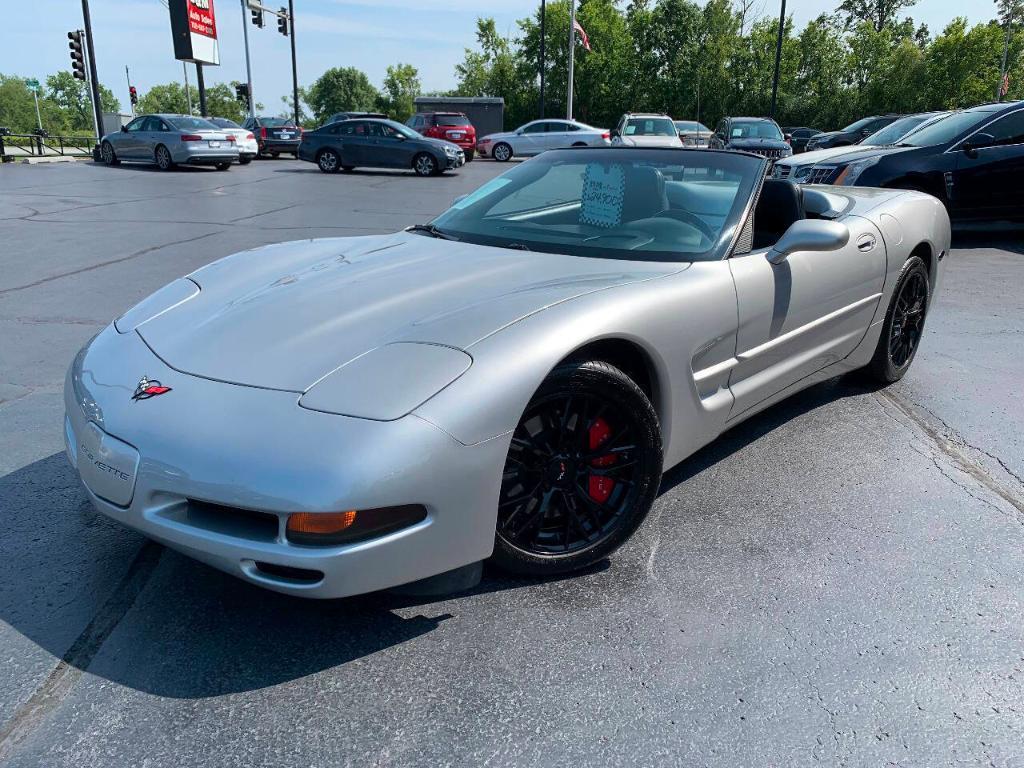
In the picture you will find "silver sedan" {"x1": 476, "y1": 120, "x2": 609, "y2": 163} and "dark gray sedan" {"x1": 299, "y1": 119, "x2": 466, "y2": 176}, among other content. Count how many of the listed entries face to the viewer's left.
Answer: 1

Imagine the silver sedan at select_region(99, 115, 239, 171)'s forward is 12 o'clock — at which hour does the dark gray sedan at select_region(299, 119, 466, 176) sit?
The dark gray sedan is roughly at 5 o'clock from the silver sedan.

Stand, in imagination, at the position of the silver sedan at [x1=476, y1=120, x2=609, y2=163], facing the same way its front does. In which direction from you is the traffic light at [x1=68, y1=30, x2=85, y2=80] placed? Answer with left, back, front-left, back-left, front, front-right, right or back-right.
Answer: front

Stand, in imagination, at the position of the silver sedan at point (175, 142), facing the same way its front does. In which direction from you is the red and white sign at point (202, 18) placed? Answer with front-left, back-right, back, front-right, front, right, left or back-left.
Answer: front-right

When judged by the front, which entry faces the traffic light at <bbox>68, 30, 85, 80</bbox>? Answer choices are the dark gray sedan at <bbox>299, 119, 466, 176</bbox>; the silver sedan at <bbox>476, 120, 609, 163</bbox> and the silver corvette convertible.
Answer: the silver sedan

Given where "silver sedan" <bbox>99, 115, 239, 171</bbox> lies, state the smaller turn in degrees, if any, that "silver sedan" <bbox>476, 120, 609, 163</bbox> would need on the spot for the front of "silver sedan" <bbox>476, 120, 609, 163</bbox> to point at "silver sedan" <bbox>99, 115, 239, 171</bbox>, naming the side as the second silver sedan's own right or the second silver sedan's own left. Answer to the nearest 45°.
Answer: approximately 45° to the second silver sedan's own left

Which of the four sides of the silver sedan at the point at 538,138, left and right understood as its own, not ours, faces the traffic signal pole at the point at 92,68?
front

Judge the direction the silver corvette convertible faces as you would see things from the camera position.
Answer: facing the viewer and to the left of the viewer

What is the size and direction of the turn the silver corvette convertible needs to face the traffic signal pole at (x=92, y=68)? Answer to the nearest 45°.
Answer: approximately 90° to its right

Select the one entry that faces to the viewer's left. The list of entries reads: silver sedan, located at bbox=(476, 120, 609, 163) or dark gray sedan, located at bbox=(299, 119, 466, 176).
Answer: the silver sedan

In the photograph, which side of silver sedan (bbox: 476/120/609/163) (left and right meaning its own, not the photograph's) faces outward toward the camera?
left

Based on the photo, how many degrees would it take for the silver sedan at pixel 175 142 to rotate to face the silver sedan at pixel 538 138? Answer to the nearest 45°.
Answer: approximately 135° to its right

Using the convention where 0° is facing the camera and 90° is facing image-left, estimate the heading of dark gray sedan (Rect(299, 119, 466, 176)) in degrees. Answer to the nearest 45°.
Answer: approximately 315°

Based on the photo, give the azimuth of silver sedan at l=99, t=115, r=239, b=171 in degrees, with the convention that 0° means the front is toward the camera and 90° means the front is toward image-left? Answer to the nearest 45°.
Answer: approximately 135°

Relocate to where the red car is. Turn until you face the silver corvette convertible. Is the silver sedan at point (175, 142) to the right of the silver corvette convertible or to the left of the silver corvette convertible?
right
